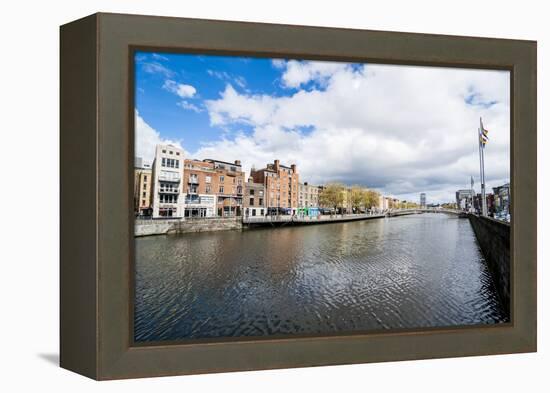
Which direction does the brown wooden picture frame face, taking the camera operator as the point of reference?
facing the viewer and to the right of the viewer
